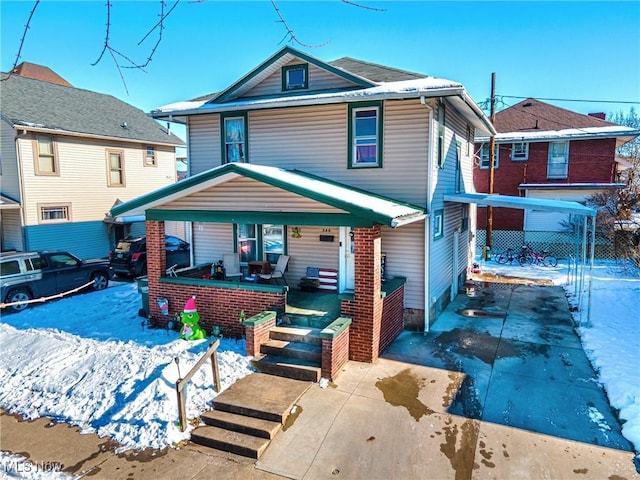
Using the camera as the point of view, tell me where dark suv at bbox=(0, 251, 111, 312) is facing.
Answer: facing away from the viewer and to the right of the viewer

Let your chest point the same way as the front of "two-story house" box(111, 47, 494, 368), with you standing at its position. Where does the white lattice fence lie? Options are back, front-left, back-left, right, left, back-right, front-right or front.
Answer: back

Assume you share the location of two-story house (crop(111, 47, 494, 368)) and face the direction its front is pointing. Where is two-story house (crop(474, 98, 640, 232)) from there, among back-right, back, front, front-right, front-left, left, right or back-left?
back

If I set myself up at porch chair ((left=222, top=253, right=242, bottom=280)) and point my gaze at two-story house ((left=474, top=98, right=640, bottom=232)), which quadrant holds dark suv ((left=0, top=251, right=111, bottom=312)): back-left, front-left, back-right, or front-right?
back-left

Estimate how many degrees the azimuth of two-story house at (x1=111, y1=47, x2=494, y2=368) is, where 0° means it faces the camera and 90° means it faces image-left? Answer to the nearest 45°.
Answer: approximately 45°

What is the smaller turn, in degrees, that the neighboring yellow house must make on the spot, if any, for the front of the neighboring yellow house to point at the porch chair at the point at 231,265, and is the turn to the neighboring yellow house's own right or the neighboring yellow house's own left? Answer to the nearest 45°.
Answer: approximately 45° to the neighboring yellow house's own left
